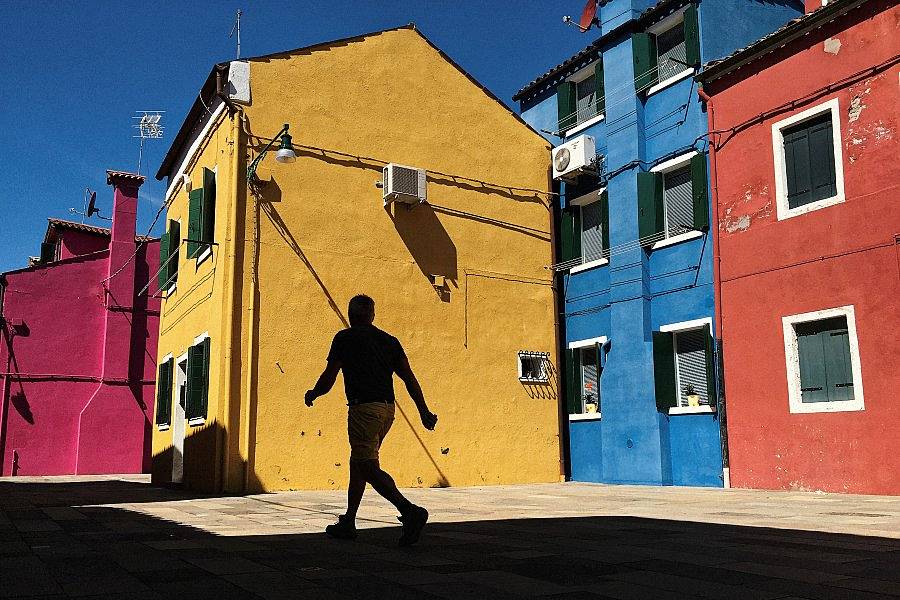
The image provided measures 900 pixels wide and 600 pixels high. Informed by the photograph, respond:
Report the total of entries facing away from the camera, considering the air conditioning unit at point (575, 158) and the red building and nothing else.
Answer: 0

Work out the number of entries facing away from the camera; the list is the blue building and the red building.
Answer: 0

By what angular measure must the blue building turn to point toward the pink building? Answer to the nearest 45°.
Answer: approximately 45° to its right

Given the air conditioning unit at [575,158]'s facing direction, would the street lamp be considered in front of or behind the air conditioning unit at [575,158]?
in front

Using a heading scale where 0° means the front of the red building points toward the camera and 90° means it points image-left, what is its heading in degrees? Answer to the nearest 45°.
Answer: approximately 45°

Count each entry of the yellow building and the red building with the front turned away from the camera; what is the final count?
0

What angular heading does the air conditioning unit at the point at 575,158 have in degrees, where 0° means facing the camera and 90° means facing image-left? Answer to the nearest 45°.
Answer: approximately 45°

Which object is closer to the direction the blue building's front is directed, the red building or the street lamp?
the street lamp

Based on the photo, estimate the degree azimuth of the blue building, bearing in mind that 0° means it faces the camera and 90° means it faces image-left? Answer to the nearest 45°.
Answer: approximately 45°

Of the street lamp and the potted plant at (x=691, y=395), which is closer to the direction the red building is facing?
the street lamp

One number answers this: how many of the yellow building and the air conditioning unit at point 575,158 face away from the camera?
0
